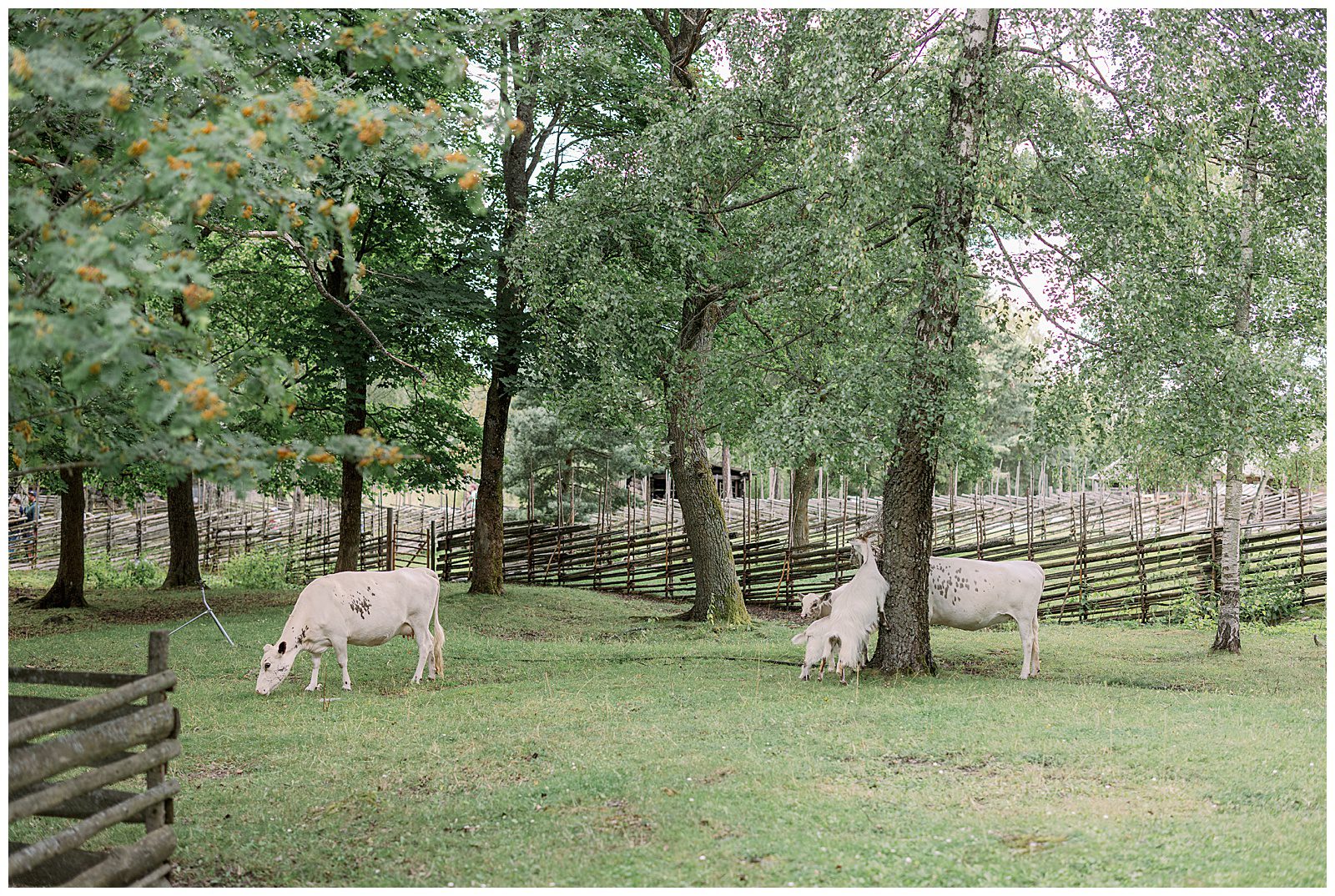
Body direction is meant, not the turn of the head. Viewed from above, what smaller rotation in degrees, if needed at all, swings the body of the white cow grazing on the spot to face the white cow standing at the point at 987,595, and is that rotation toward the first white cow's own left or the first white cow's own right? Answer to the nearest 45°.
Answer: approximately 180°

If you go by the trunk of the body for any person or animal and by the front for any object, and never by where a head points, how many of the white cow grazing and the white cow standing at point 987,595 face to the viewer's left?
2

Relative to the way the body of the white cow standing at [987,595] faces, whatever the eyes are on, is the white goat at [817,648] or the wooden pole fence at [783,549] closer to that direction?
the white goat

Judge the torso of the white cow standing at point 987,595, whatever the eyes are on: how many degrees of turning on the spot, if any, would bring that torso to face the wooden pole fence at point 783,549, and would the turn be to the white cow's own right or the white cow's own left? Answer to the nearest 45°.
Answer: approximately 90° to the white cow's own right

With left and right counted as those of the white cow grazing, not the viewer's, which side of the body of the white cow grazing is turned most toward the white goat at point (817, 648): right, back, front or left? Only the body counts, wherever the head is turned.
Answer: back

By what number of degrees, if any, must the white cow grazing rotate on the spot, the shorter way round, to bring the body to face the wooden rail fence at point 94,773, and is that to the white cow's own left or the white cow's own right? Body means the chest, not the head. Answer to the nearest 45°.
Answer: approximately 90° to the white cow's own left

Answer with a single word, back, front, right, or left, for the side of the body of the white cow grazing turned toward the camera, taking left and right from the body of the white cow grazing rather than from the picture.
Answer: left

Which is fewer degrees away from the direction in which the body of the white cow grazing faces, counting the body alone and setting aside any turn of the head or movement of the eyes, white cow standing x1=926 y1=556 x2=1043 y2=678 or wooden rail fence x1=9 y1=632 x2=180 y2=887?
the wooden rail fence

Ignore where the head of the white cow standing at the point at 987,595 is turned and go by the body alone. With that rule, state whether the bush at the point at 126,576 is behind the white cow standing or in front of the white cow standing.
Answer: in front

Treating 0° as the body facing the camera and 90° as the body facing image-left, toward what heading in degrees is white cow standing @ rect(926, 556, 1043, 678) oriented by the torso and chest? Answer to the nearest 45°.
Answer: approximately 90°

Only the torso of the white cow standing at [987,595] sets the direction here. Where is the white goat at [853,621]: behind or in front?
in front

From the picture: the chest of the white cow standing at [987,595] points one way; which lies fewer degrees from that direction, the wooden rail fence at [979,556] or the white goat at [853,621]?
the white goat
